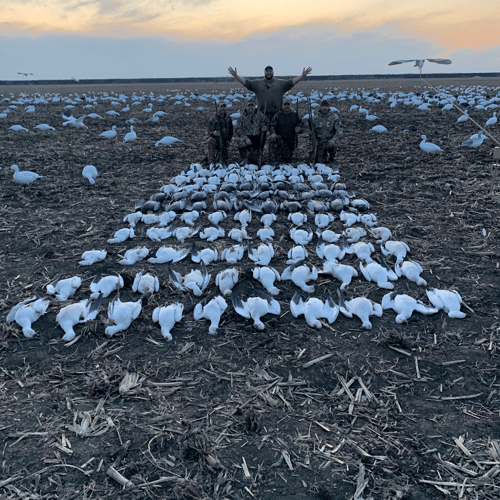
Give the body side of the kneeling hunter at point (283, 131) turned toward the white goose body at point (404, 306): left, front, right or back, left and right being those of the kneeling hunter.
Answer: front

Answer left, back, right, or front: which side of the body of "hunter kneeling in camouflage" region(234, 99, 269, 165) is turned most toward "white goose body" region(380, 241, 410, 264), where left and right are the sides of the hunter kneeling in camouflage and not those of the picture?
front

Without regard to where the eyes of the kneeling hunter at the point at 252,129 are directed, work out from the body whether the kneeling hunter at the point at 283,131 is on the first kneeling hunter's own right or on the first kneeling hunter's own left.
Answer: on the first kneeling hunter's own left

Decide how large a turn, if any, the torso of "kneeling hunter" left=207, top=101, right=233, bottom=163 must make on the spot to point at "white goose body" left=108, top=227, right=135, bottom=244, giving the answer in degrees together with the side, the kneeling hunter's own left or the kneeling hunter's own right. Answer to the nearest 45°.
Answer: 0° — they already face it

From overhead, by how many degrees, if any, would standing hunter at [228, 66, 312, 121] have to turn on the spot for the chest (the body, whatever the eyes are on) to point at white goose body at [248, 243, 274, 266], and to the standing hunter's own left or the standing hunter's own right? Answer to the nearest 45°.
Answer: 0° — they already face it

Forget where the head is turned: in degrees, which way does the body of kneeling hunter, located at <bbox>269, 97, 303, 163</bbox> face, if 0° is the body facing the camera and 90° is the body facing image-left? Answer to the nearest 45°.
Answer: approximately 0°

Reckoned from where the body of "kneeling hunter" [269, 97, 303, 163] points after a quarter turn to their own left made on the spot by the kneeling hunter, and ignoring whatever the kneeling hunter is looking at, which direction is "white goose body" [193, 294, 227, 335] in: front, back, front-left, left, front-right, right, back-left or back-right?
right

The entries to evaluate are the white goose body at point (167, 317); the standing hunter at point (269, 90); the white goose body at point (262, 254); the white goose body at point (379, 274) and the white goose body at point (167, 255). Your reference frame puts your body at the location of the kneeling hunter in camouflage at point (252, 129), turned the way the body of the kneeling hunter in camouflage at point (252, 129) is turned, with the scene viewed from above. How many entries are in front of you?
4

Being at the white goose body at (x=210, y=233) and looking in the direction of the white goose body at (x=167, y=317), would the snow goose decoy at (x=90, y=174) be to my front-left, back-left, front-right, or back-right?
back-right
